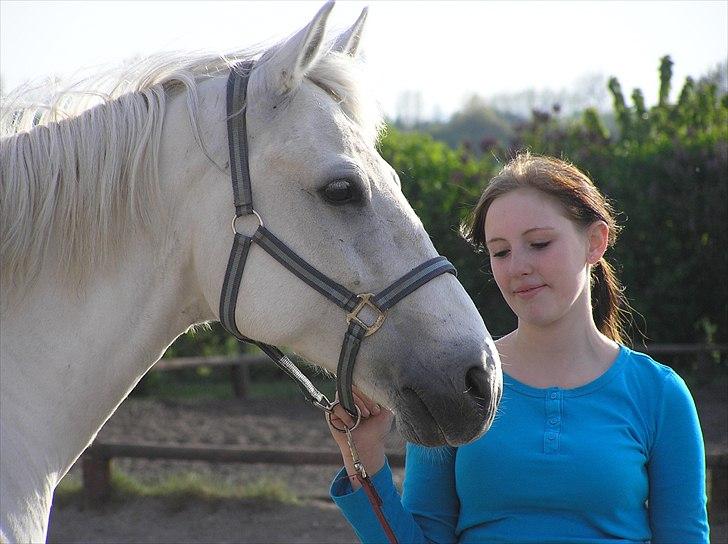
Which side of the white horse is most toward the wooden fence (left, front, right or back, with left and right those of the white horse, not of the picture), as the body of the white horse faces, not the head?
left

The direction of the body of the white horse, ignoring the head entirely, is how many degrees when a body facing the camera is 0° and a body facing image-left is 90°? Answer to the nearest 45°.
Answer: approximately 270°

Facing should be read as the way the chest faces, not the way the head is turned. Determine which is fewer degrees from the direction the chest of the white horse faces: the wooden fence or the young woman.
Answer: the young woman

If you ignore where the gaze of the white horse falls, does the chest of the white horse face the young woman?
yes

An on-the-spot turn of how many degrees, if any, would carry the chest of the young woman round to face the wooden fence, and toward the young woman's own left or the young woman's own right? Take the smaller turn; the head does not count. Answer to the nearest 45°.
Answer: approximately 135° to the young woman's own right

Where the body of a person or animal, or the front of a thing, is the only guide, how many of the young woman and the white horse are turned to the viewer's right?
1

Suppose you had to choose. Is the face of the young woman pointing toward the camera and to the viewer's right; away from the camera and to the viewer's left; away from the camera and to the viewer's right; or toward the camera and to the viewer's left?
toward the camera and to the viewer's left

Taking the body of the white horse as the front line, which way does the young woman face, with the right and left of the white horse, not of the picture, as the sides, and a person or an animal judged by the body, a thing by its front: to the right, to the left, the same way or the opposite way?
to the right

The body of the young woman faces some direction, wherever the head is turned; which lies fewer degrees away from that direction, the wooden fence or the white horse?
the white horse

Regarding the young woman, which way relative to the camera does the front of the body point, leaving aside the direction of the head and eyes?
toward the camera
